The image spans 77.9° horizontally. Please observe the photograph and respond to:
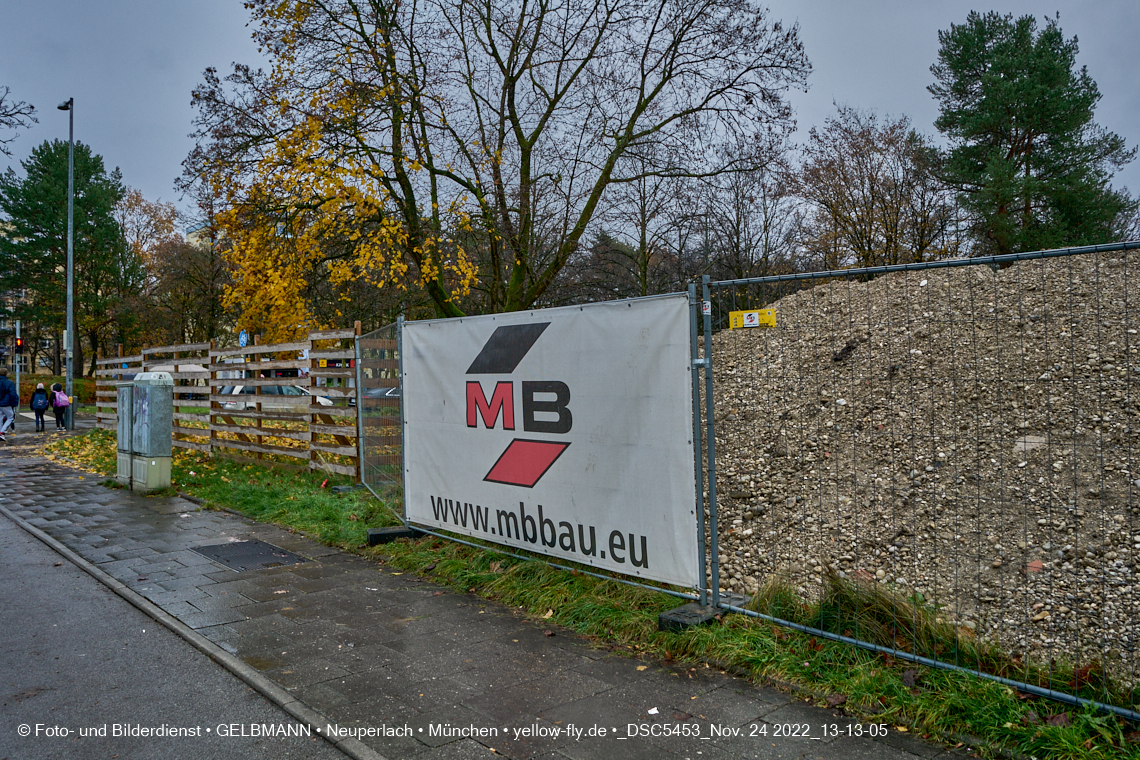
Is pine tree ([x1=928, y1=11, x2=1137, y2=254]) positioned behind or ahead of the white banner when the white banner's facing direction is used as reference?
behind

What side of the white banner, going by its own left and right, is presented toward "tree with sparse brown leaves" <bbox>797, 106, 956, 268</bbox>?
back

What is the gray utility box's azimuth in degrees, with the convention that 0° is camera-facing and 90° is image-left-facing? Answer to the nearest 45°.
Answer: approximately 45°

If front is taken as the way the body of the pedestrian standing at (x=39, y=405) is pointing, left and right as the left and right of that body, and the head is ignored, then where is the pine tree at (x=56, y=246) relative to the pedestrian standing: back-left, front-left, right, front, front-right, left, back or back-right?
front

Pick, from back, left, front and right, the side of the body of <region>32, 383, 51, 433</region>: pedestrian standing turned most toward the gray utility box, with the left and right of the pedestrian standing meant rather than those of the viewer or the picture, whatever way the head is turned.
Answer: back

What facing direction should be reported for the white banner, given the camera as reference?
facing the viewer and to the left of the viewer

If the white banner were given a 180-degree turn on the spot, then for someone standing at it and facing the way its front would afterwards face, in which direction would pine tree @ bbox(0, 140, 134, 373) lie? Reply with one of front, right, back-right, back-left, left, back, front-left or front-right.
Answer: left

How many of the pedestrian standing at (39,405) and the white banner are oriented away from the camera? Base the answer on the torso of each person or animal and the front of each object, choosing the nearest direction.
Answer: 1

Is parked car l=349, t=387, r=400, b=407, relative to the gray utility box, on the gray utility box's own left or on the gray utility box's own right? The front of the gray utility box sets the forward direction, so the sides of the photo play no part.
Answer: on the gray utility box's own left

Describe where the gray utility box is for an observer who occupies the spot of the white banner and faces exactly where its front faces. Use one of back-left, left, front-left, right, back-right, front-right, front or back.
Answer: right

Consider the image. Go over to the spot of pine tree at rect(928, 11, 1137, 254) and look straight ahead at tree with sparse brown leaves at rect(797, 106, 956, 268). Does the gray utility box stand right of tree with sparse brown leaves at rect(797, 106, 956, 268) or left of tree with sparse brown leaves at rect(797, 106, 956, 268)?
left

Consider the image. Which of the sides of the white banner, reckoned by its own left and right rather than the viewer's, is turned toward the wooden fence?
right

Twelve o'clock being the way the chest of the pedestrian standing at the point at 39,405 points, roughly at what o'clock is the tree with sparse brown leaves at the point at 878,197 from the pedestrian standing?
The tree with sparse brown leaves is roughly at 4 o'clock from the pedestrian standing.

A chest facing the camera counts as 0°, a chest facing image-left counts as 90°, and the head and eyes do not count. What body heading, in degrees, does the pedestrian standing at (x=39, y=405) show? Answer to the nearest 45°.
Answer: approximately 180°

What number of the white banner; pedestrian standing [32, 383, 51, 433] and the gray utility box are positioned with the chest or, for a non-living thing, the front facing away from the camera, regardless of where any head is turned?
1
